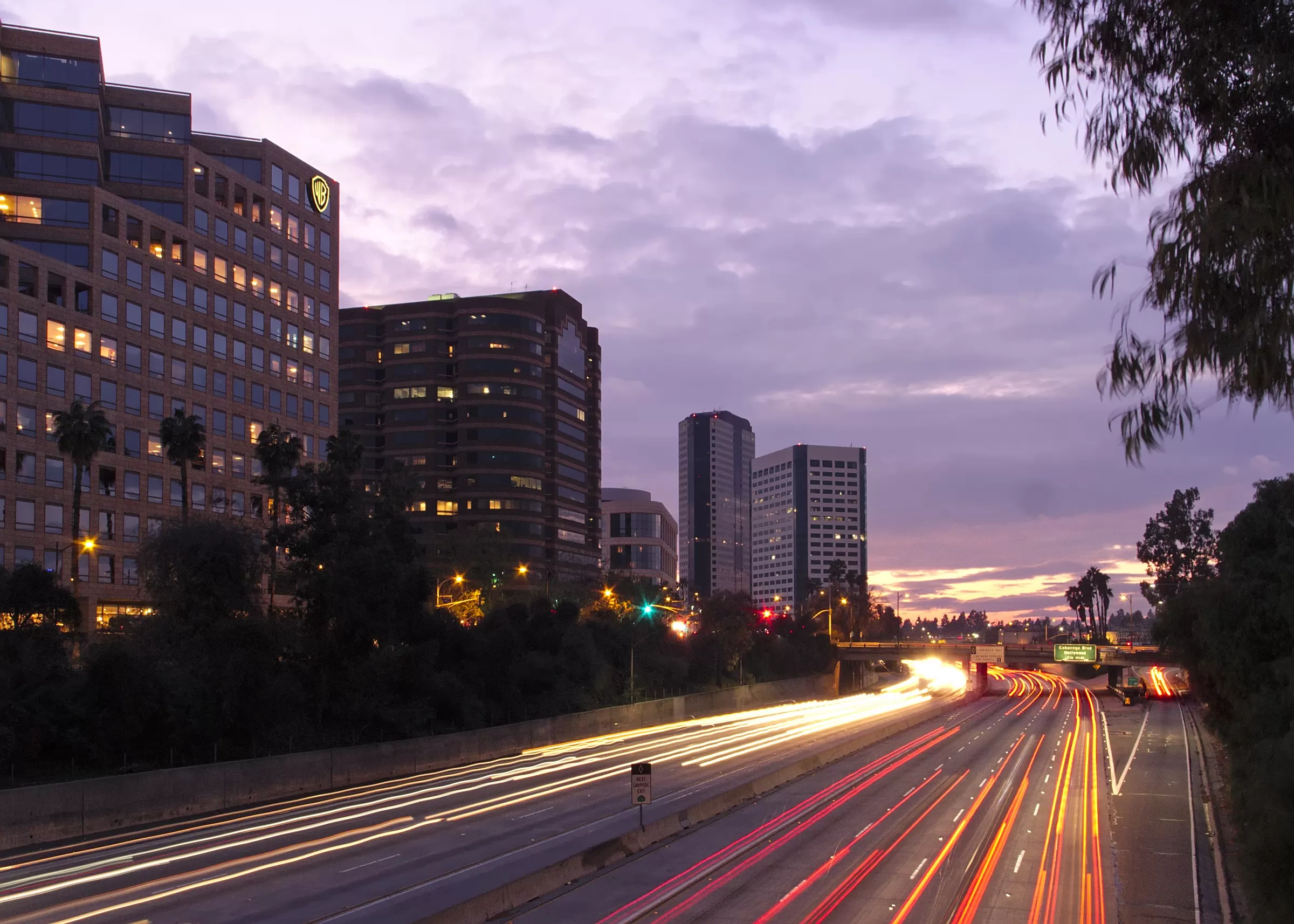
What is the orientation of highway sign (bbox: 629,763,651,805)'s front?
toward the camera

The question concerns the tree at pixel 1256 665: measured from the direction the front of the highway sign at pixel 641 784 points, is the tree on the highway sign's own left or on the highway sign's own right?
on the highway sign's own left

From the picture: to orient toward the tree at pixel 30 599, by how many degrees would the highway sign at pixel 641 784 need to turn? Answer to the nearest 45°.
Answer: approximately 135° to its right
